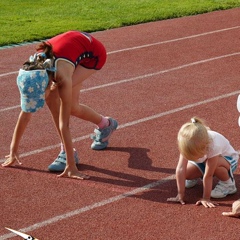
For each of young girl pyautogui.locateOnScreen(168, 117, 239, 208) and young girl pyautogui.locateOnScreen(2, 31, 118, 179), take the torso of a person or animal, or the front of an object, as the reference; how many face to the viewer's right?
0

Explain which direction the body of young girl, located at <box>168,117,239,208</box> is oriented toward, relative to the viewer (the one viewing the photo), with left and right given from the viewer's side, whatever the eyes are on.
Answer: facing the viewer and to the left of the viewer

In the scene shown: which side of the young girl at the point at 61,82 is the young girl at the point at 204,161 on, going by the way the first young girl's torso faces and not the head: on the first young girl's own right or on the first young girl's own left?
on the first young girl's own left

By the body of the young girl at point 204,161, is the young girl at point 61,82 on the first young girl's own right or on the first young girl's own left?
on the first young girl's own right

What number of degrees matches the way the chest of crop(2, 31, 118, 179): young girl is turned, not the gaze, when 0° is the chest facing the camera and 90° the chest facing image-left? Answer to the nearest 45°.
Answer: approximately 45°
